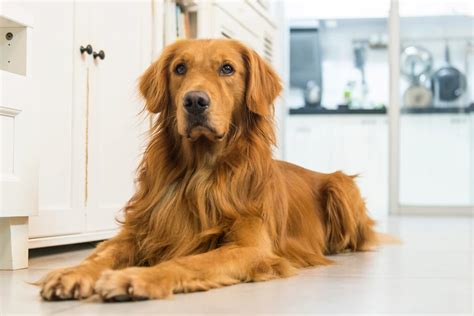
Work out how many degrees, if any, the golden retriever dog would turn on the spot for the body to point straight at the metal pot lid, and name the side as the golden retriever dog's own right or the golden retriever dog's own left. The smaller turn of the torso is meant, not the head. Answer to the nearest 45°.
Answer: approximately 180°

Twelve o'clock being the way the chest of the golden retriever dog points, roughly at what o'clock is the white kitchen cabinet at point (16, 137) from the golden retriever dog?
The white kitchen cabinet is roughly at 2 o'clock from the golden retriever dog.

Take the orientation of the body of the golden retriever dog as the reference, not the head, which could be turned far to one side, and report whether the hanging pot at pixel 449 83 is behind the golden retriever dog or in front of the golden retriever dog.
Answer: behind

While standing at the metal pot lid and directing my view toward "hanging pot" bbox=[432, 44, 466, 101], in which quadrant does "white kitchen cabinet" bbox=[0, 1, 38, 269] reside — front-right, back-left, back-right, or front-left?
back-right

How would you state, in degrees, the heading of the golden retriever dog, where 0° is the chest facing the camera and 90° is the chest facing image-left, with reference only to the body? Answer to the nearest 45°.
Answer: approximately 45°

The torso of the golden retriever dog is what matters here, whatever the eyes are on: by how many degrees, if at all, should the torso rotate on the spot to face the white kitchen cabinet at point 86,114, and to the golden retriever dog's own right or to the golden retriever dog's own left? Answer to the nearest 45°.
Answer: approximately 90° to the golden retriever dog's own right
